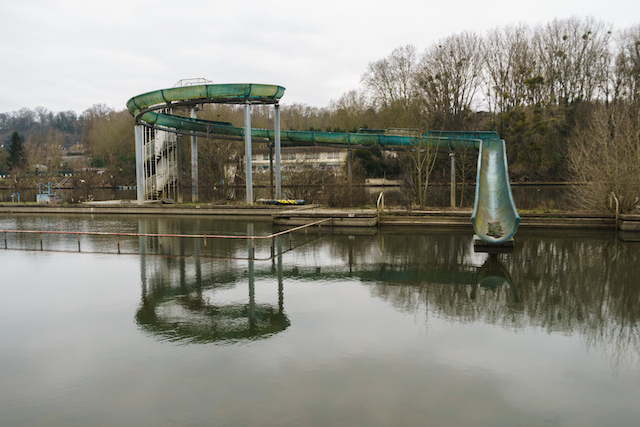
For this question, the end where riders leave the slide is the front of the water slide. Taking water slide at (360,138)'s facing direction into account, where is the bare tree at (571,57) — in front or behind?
behind

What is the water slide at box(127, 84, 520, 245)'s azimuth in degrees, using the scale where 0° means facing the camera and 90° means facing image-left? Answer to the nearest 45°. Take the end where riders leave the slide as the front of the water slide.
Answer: approximately 0°

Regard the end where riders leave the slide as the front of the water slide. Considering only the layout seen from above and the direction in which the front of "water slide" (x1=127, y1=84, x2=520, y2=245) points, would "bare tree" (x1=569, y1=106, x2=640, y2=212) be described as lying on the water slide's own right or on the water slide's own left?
on the water slide's own left

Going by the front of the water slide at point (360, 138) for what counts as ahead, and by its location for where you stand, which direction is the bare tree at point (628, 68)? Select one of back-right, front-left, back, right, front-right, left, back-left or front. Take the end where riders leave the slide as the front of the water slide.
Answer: back-left
